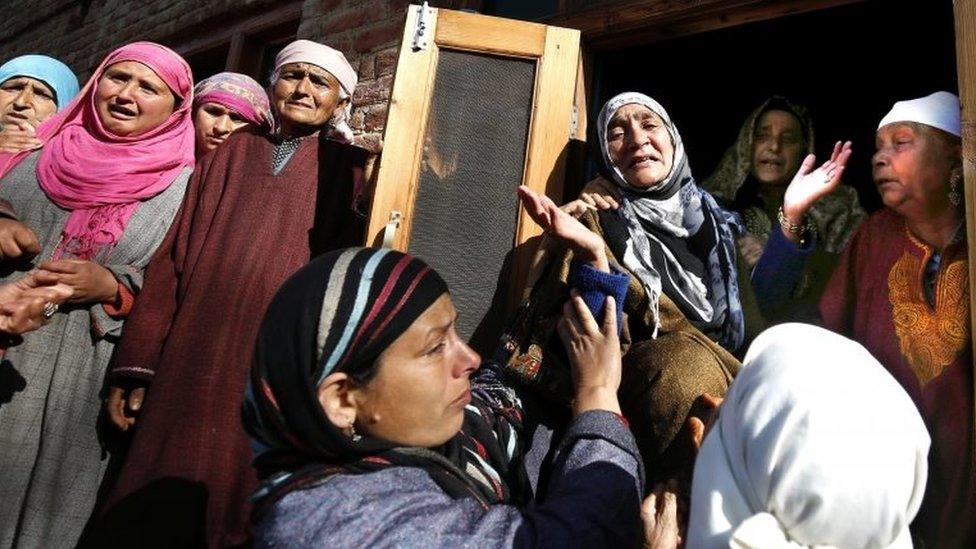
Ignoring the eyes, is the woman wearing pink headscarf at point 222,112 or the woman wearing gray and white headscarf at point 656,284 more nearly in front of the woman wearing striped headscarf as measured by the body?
the woman wearing gray and white headscarf

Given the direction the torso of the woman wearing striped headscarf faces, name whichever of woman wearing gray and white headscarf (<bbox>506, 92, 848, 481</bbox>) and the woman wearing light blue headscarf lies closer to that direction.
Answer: the woman wearing gray and white headscarf

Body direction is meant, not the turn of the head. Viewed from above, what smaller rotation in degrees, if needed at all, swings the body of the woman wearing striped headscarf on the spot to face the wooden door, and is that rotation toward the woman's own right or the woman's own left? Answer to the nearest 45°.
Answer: approximately 90° to the woman's own left

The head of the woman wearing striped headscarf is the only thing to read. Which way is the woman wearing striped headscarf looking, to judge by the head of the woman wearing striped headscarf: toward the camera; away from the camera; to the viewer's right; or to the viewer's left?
to the viewer's right

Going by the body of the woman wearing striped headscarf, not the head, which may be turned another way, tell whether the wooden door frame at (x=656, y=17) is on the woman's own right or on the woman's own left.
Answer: on the woman's own left

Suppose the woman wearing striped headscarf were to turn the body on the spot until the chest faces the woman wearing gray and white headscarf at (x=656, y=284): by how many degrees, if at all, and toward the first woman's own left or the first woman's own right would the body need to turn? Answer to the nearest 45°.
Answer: approximately 45° to the first woman's own left

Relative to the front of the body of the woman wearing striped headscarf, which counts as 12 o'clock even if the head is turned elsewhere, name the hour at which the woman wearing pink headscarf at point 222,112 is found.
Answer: The woman wearing pink headscarf is roughly at 8 o'clock from the woman wearing striped headscarf.

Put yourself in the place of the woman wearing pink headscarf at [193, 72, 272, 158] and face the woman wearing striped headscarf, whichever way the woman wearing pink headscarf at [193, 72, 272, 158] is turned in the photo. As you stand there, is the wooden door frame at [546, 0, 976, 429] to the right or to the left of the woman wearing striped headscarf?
left

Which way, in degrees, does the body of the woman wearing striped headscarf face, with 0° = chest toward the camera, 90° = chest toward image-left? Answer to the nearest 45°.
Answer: approximately 270°

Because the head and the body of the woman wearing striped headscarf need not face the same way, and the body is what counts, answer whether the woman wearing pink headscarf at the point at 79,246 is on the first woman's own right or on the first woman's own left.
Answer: on the first woman's own left

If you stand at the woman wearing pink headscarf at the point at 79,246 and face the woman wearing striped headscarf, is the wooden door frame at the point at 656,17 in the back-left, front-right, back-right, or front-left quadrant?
front-left
